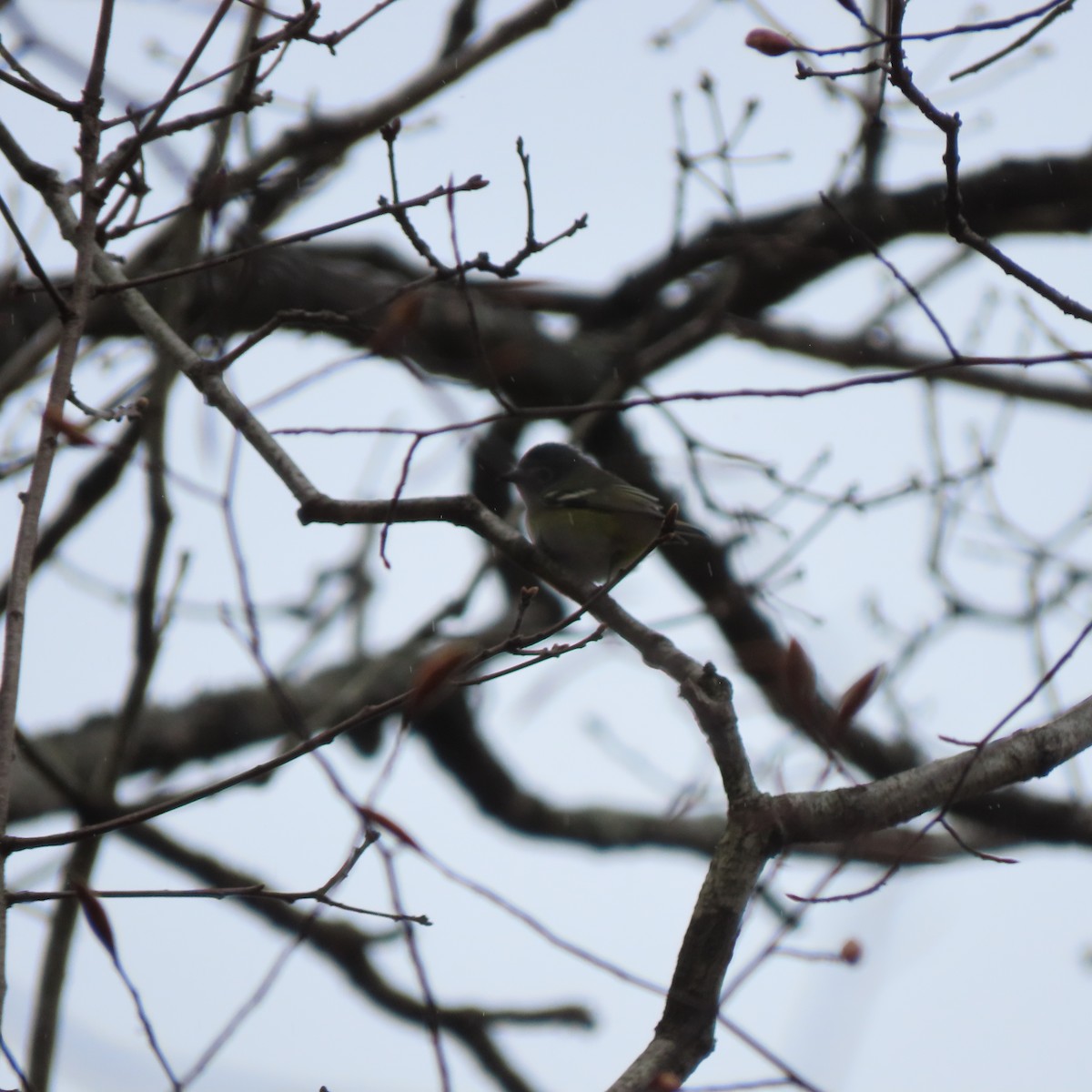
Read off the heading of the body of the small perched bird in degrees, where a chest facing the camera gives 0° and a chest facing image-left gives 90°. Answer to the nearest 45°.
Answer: approximately 90°
